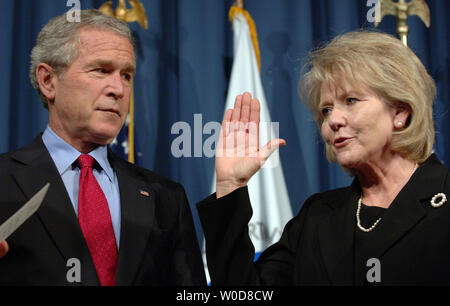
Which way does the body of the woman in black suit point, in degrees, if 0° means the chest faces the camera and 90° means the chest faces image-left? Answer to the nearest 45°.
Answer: approximately 45°

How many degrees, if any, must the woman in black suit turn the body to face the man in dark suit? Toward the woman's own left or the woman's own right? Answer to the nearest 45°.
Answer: approximately 45° to the woman's own right
